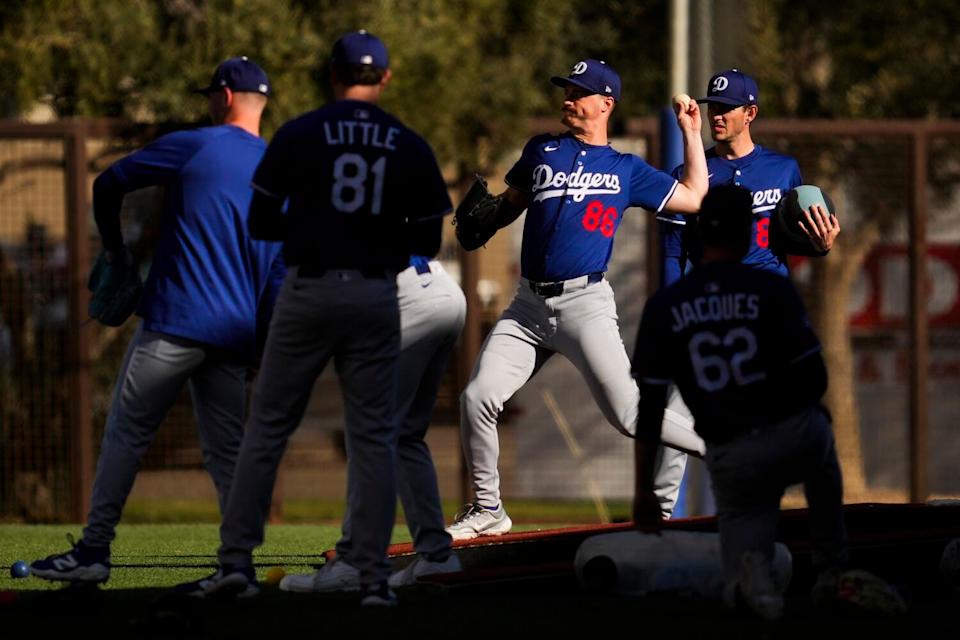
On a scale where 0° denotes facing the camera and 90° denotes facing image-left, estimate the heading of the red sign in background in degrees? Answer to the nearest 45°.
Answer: approximately 0°

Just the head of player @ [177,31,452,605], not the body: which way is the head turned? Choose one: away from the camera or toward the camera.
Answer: away from the camera

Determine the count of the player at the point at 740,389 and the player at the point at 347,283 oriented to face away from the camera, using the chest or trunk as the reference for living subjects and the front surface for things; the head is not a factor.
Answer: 2

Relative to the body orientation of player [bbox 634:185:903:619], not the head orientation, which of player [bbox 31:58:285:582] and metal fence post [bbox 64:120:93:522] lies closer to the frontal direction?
the metal fence post

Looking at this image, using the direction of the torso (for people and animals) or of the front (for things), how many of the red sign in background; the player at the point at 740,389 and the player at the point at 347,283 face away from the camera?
2

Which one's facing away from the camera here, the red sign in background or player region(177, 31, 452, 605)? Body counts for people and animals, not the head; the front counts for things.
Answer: the player

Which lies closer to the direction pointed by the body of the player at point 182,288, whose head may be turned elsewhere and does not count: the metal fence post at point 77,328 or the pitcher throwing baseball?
the metal fence post

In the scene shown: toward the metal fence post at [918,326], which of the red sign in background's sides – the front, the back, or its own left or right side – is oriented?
front

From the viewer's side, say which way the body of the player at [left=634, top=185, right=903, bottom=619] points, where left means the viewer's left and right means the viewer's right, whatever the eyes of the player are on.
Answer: facing away from the viewer

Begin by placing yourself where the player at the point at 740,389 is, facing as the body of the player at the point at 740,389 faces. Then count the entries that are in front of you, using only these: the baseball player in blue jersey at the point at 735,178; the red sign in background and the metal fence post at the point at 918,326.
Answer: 3

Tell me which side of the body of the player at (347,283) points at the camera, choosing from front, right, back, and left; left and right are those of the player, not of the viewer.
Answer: back

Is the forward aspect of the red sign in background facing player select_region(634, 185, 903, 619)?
yes

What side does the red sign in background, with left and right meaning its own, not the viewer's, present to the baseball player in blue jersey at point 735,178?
front

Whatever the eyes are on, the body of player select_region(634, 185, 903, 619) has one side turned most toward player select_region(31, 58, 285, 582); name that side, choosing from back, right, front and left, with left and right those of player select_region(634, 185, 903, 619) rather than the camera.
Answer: left

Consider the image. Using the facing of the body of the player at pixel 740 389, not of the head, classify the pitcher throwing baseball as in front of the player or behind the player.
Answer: in front

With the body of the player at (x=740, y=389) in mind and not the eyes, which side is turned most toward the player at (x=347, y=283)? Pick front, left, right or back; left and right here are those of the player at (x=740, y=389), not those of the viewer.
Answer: left
